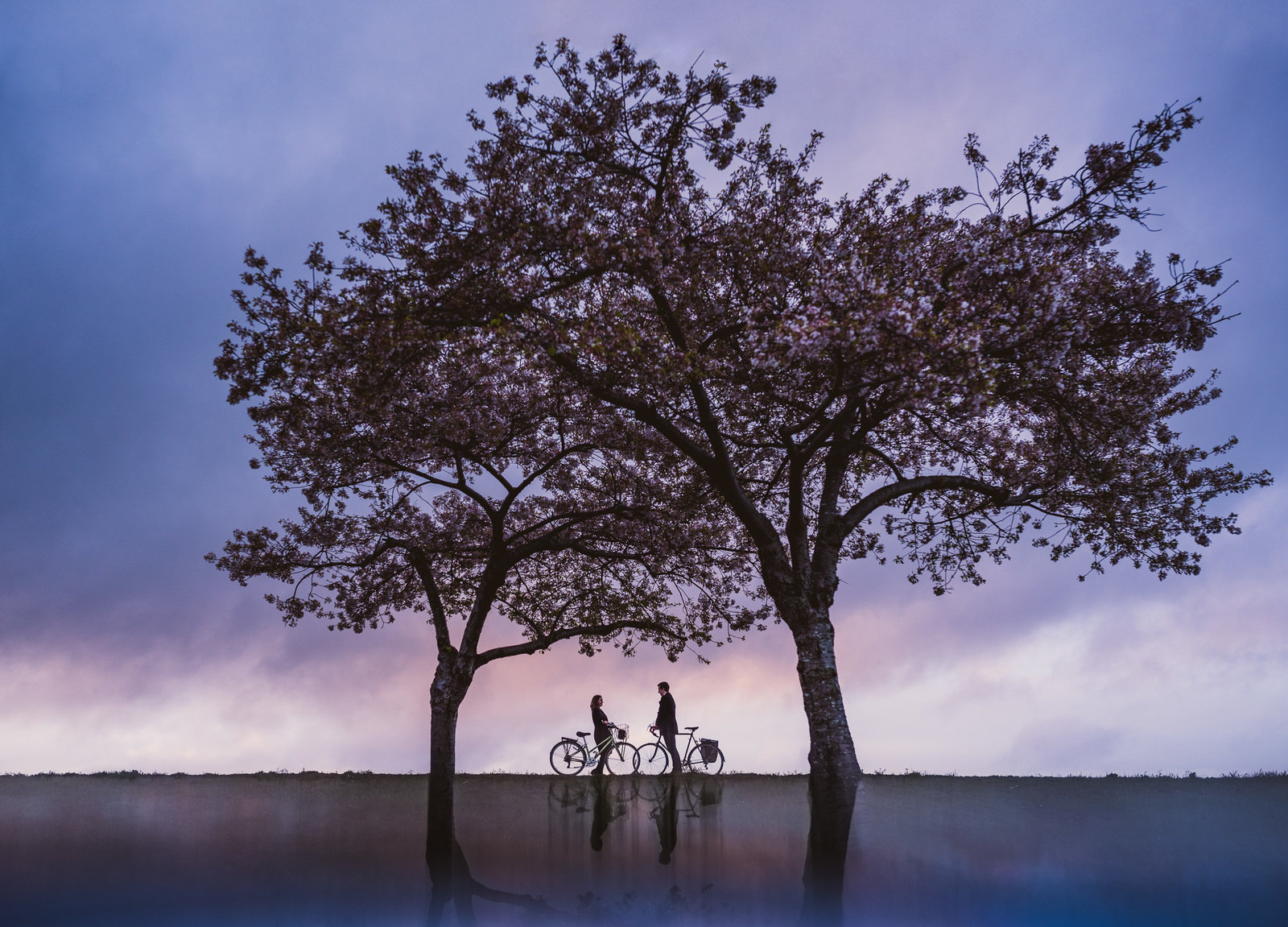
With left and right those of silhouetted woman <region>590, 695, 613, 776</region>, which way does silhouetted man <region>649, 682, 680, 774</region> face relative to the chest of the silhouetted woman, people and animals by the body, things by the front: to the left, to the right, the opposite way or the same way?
the opposite way

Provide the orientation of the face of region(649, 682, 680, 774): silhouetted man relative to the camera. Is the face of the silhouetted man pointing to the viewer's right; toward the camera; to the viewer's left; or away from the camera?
to the viewer's left

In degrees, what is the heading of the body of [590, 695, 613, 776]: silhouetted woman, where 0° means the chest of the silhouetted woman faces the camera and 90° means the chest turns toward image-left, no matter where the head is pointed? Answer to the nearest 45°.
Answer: approximately 270°

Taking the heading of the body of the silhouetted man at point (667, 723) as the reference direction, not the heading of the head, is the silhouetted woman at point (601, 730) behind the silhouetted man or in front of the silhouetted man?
in front

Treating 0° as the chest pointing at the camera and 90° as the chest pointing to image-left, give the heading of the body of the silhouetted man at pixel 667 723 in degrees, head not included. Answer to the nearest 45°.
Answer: approximately 90°

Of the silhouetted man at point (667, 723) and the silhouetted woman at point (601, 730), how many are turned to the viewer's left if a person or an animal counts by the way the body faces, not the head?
1

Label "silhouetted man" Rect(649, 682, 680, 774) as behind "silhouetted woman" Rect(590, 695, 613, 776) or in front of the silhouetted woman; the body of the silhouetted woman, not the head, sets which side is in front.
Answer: in front

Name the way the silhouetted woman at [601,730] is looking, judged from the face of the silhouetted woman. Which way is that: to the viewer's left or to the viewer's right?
to the viewer's right
